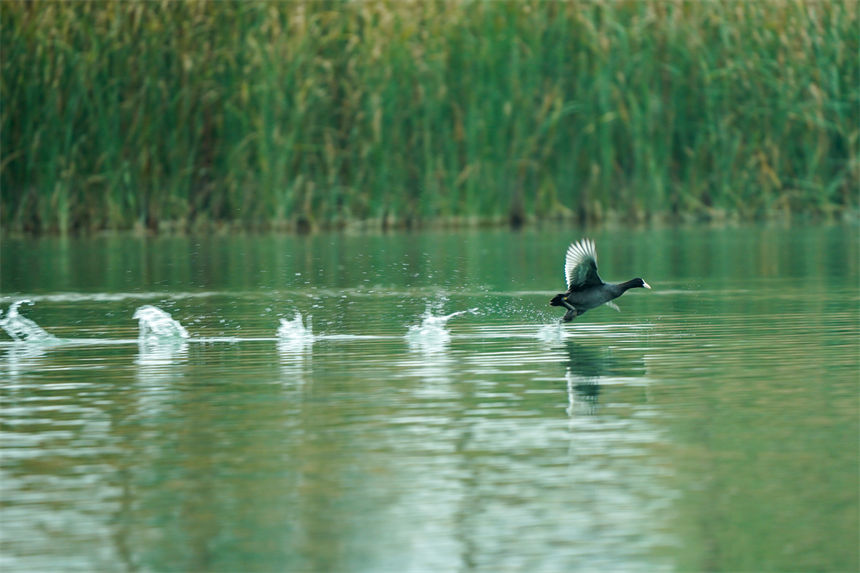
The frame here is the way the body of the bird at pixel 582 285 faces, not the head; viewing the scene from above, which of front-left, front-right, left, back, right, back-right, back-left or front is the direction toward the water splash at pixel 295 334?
back

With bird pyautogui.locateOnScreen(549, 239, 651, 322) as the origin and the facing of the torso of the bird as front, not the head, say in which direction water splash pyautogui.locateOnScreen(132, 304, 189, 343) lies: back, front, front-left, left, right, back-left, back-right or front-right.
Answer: back

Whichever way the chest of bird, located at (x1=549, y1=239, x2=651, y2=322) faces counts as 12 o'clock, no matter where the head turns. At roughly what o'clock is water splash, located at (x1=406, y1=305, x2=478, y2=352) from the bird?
The water splash is roughly at 6 o'clock from the bird.

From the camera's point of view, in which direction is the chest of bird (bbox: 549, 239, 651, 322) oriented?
to the viewer's right

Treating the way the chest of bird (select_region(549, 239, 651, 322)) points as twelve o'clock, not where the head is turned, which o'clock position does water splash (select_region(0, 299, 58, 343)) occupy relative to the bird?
The water splash is roughly at 6 o'clock from the bird.

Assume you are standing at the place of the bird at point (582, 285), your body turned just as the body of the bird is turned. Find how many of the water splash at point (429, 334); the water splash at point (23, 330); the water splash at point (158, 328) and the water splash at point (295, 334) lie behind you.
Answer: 4
